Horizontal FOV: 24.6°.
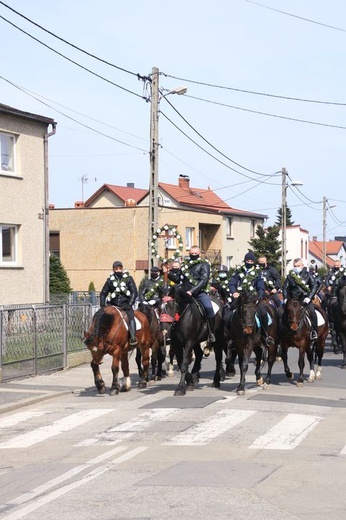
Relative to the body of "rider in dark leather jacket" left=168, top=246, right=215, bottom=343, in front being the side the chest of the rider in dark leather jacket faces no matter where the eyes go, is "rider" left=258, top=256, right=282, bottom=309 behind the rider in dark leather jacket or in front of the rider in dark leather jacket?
behind

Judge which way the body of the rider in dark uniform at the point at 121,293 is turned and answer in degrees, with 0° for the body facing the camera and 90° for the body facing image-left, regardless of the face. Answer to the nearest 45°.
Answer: approximately 0°

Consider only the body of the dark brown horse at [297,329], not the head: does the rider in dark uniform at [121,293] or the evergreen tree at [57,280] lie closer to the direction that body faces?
the rider in dark uniform

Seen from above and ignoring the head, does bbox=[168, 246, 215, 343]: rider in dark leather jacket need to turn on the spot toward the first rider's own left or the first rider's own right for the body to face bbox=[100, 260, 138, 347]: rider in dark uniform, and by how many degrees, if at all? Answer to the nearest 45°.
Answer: approximately 45° to the first rider's own right

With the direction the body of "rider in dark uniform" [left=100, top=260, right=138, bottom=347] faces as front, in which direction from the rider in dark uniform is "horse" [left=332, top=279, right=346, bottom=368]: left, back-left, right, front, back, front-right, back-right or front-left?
back-left
